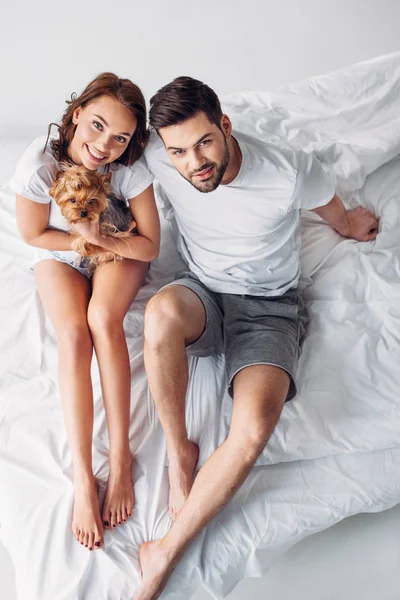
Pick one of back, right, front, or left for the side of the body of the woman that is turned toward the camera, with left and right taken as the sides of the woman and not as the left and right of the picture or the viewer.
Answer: front

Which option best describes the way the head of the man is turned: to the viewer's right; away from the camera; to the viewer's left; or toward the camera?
toward the camera

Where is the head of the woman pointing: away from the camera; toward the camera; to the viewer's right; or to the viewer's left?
toward the camera

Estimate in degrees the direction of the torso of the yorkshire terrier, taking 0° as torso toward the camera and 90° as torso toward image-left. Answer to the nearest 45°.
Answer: approximately 45°
